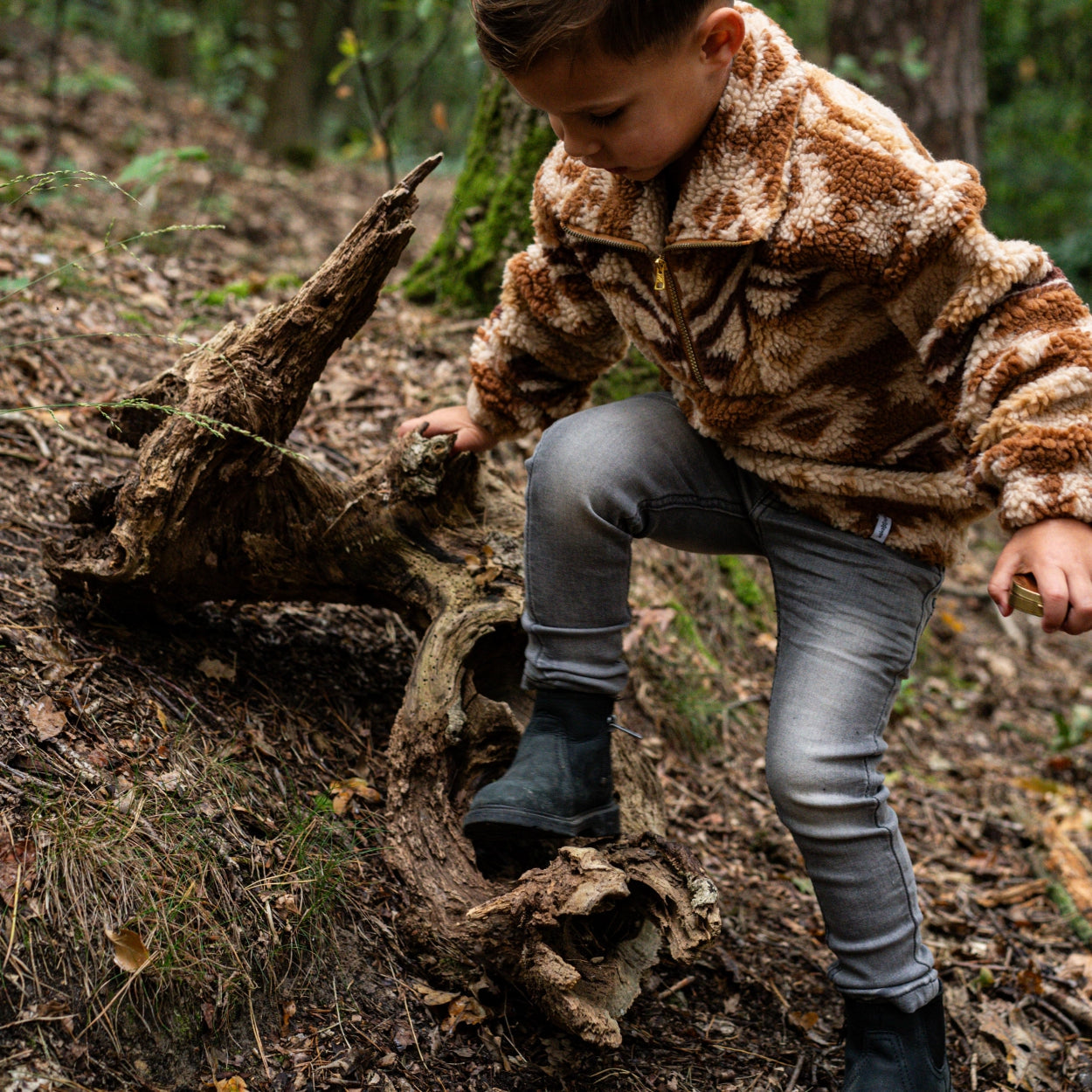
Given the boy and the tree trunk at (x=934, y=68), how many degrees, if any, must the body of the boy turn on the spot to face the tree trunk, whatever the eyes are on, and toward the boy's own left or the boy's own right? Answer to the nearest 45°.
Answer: approximately 135° to the boy's own right

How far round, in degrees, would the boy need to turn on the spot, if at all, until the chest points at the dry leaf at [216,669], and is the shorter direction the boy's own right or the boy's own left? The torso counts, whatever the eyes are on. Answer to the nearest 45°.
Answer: approximately 45° to the boy's own right

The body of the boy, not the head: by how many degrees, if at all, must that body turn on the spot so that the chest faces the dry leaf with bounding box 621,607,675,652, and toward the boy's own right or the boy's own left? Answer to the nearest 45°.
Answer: approximately 135° to the boy's own right

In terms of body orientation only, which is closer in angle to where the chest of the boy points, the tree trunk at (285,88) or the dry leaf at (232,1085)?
the dry leaf

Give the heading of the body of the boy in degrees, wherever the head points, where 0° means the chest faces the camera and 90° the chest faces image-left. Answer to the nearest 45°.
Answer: approximately 45°

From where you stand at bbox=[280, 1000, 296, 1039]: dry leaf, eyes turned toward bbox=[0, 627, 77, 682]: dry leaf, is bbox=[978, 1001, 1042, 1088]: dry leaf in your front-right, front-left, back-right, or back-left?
back-right

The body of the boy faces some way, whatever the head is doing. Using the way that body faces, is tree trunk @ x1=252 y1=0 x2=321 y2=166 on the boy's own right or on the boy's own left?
on the boy's own right

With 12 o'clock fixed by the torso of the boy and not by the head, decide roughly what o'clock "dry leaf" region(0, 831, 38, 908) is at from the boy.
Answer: The dry leaf is roughly at 12 o'clock from the boy.
